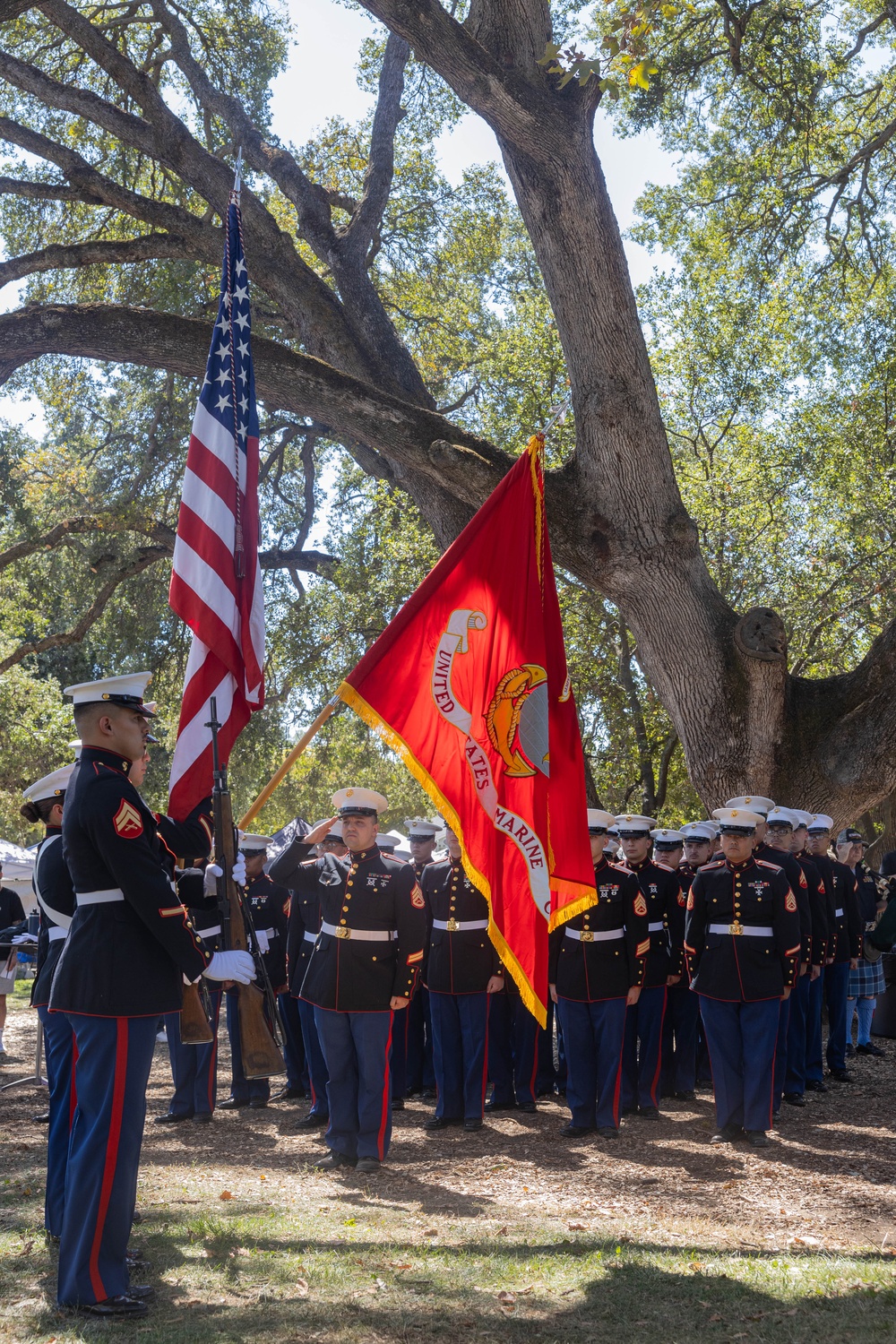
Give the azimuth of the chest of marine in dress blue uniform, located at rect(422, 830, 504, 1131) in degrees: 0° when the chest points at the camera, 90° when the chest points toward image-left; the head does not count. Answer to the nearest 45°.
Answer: approximately 0°

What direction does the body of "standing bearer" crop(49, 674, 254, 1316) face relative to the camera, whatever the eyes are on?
to the viewer's right

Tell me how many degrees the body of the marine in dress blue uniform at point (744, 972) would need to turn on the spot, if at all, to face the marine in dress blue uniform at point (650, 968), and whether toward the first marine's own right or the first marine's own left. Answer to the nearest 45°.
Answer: approximately 135° to the first marine's own right

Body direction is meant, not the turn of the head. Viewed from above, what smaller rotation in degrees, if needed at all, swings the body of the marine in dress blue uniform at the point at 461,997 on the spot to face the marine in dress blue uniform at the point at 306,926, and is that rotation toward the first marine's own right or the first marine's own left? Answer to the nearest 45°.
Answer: approximately 90° to the first marine's own right

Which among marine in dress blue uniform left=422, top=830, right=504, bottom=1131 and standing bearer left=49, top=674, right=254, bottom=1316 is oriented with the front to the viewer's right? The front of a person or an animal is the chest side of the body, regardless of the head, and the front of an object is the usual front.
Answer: the standing bearer

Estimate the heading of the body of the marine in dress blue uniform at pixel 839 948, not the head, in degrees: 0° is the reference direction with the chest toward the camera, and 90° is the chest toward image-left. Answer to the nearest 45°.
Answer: approximately 45°

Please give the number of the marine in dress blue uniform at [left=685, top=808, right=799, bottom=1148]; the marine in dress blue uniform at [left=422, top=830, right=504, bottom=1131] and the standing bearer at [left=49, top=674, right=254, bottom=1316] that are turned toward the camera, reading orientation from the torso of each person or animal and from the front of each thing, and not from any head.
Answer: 2

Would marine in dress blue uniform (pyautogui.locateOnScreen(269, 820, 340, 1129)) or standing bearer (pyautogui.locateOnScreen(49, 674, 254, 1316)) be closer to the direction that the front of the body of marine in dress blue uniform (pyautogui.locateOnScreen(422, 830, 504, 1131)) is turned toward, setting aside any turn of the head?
the standing bearer

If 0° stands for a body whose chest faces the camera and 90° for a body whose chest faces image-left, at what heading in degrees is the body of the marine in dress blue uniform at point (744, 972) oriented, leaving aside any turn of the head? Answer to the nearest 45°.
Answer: approximately 0°
